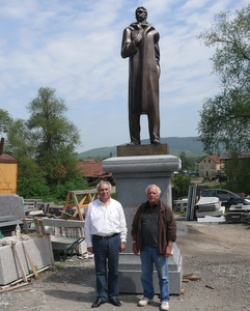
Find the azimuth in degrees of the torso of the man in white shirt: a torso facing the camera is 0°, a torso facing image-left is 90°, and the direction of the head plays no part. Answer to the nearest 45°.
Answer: approximately 0°

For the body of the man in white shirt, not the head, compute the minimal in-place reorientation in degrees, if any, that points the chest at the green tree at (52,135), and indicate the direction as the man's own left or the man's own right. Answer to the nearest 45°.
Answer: approximately 180°
